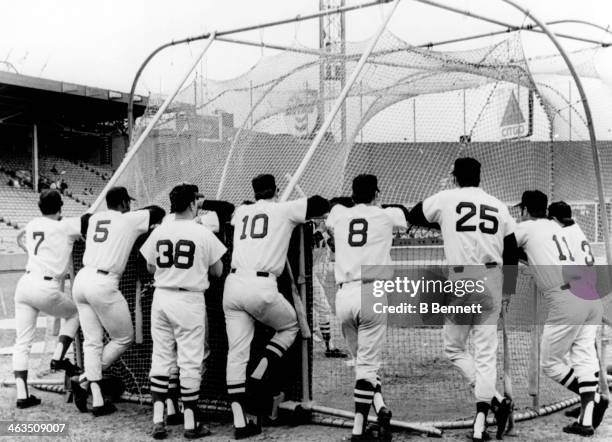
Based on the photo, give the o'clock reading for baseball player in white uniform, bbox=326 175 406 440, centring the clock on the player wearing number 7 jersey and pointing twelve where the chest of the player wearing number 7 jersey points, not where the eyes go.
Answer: The baseball player in white uniform is roughly at 3 o'clock from the player wearing number 7 jersey.

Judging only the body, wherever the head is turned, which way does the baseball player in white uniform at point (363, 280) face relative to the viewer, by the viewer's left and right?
facing away from the viewer

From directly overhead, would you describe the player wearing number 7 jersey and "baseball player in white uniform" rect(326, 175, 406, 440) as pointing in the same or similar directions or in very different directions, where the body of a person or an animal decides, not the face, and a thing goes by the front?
same or similar directions

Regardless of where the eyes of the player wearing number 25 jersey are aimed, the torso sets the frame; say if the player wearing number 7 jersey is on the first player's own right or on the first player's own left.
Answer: on the first player's own left

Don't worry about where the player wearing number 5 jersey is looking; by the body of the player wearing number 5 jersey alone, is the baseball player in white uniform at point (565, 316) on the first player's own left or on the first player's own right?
on the first player's own right

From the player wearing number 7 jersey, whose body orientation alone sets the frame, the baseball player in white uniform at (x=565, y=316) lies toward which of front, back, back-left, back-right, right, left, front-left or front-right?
right

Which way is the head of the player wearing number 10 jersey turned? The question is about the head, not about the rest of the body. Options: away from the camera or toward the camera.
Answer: away from the camera

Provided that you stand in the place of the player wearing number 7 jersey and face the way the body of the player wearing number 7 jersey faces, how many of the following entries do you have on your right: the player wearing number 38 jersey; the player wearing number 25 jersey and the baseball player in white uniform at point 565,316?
3

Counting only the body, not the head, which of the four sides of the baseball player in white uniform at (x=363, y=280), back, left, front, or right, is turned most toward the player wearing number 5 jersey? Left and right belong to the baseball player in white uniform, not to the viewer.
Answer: left

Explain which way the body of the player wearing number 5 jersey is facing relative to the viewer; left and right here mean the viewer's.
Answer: facing away from the viewer and to the right of the viewer

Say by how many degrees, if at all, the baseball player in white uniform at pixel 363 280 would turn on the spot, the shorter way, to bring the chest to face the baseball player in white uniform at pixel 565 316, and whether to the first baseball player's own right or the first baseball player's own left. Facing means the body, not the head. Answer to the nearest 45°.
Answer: approximately 90° to the first baseball player's own right

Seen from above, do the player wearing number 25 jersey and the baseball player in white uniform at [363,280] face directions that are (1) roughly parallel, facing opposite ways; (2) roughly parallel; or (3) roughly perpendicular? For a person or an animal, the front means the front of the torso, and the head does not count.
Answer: roughly parallel

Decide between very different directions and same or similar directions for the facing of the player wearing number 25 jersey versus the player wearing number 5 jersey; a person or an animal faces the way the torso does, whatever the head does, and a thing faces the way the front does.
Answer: same or similar directions

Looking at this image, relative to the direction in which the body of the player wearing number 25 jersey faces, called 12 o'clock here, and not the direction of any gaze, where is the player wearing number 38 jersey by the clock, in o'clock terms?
The player wearing number 38 jersey is roughly at 9 o'clock from the player wearing number 25 jersey.

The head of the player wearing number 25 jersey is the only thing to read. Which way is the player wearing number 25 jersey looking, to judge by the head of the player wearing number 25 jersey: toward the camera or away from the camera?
away from the camera

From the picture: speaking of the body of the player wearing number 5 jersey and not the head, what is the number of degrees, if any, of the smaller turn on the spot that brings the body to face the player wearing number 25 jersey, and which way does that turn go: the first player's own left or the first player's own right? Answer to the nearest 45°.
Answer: approximately 90° to the first player's own right

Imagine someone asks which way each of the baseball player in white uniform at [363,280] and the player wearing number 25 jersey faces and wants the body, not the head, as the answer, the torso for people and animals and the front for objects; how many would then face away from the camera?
2

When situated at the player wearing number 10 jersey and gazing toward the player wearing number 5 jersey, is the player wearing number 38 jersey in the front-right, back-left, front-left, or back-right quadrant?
front-left
